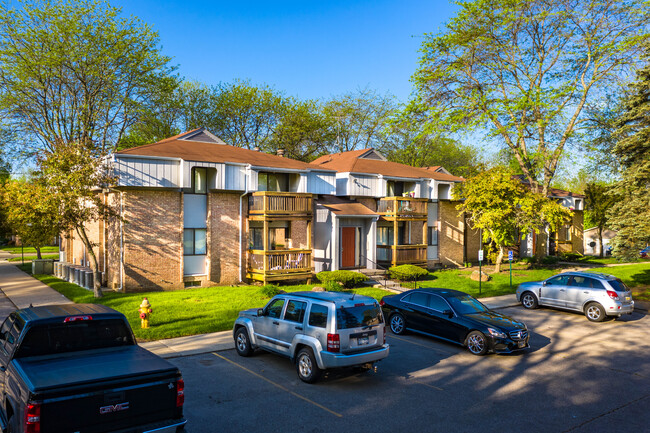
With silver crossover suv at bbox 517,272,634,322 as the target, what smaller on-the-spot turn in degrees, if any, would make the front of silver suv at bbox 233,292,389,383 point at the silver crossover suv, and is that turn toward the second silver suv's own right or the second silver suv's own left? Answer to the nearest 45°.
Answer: approximately 90° to the second silver suv's own right

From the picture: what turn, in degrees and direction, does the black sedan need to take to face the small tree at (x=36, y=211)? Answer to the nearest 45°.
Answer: approximately 135° to its right

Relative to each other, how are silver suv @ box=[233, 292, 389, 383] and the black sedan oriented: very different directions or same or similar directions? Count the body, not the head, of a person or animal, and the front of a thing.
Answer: very different directions

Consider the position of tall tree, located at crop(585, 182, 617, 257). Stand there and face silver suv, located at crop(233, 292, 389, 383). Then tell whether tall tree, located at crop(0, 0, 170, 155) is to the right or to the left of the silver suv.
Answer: right

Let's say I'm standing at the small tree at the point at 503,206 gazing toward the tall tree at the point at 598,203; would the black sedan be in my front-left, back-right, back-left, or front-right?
back-right

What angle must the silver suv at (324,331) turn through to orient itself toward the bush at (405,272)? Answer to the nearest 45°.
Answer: approximately 45° to its right

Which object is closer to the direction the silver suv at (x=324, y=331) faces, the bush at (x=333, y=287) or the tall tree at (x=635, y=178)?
the bush

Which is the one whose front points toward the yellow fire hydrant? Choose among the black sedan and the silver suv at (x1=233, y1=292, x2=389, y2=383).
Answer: the silver suv

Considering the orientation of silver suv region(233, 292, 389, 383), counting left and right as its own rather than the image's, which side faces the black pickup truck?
left

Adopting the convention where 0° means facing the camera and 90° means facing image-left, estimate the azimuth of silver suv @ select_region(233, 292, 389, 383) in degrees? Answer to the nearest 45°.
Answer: approximately 135°

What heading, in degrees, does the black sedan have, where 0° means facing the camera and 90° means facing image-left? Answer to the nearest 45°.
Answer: approximately 315°

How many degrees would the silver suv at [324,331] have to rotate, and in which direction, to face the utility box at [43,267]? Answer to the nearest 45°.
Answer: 0° — it already faces it
